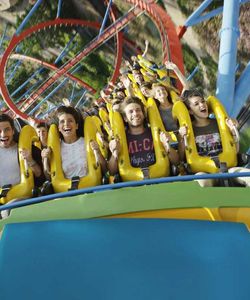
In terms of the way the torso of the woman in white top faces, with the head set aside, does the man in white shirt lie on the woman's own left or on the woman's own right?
on the woman's own right

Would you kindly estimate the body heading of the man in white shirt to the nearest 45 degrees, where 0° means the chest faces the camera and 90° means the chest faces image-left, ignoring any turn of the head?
approximately 0°

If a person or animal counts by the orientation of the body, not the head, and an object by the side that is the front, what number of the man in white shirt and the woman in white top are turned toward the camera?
2
